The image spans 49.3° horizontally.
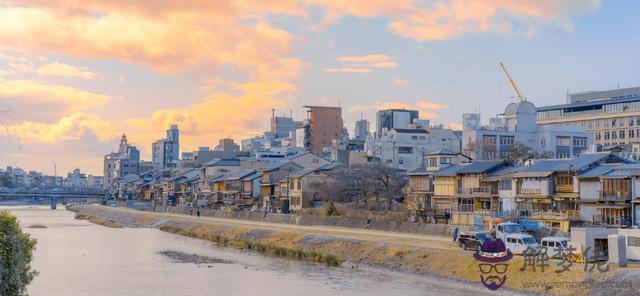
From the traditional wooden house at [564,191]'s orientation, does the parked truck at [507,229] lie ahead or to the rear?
ahead

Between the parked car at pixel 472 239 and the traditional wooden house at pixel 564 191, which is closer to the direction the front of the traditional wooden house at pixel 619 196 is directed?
the parked car

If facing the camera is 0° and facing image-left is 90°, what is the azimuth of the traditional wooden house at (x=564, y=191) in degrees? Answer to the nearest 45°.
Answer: approximately 45°

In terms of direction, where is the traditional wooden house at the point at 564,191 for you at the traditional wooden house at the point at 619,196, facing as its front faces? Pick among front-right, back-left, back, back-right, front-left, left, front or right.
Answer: right

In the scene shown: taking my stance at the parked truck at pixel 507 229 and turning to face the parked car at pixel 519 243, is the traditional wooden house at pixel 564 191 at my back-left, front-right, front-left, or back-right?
back-left

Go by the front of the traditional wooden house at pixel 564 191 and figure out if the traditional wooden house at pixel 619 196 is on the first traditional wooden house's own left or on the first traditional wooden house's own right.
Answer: on the first traditional wooden house's own left

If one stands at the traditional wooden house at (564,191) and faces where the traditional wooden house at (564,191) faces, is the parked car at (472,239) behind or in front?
in front

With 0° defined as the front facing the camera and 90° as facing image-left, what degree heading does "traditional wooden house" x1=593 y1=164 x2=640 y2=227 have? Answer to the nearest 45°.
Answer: approximately 45°
